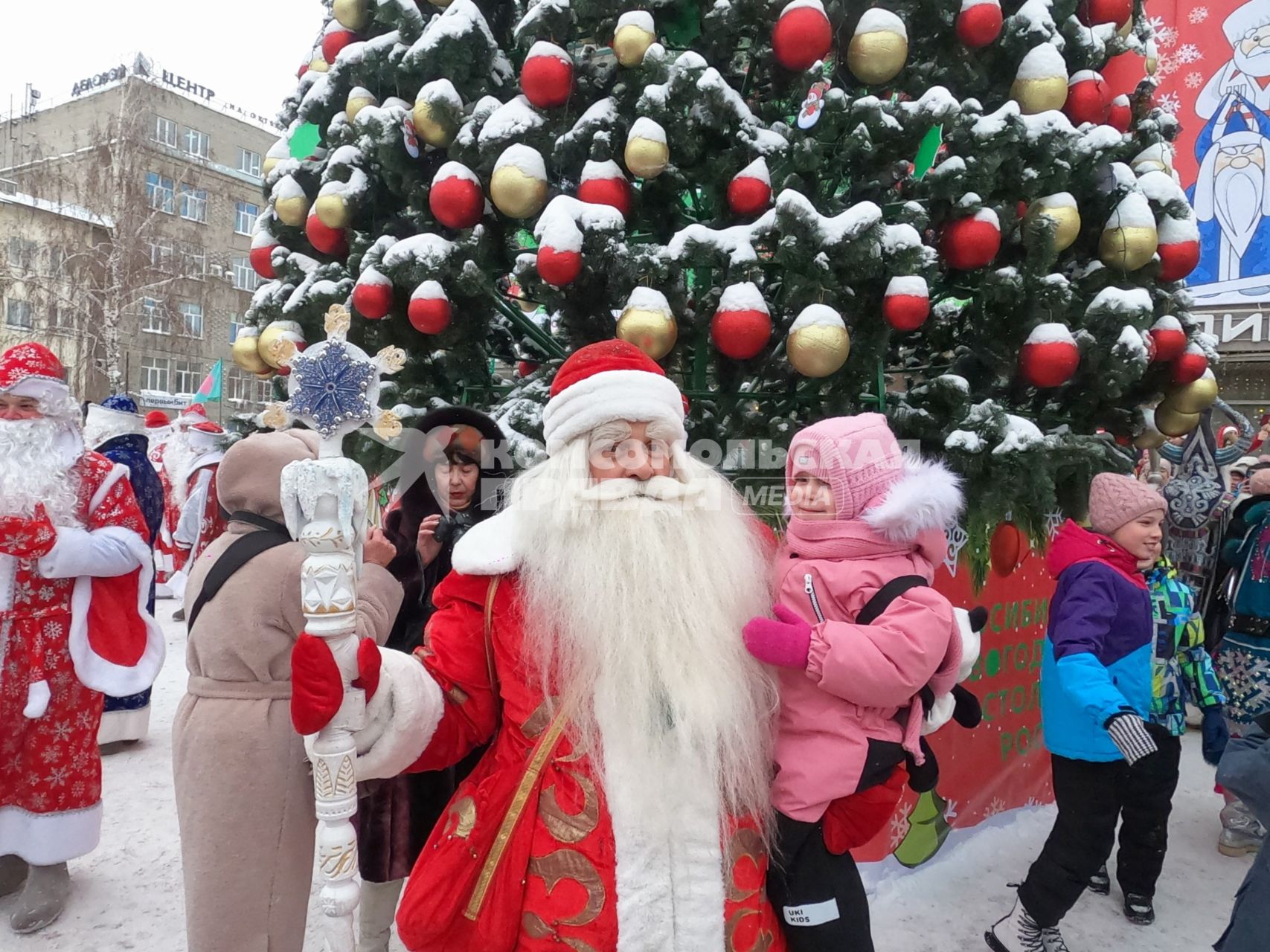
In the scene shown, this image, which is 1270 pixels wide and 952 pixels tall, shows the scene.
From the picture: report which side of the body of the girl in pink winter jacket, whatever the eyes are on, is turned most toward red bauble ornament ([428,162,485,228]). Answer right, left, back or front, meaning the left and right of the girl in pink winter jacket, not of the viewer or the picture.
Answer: right

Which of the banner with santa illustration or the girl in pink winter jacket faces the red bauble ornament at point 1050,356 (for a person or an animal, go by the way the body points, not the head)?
the banner with santa illustration

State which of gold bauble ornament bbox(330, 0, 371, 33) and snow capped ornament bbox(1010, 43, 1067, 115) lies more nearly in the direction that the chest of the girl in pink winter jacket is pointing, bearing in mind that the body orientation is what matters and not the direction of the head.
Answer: the gold bauble ornament

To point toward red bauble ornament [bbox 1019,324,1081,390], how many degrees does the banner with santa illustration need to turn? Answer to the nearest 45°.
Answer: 0° — it already faces it

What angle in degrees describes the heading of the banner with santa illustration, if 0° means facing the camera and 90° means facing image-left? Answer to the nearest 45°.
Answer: approximately 0°

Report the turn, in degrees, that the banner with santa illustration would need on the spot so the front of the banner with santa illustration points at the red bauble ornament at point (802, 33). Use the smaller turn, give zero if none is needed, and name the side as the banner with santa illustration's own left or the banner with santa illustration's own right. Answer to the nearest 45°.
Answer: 0° — it already faces it

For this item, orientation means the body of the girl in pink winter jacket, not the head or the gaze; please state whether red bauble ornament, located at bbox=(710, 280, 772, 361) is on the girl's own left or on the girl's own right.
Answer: on the girl's own right

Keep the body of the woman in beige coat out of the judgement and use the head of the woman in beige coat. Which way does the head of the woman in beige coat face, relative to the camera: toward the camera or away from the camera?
away from the camera

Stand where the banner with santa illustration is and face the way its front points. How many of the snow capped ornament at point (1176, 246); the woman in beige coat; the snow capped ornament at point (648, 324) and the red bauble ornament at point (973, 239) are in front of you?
4
